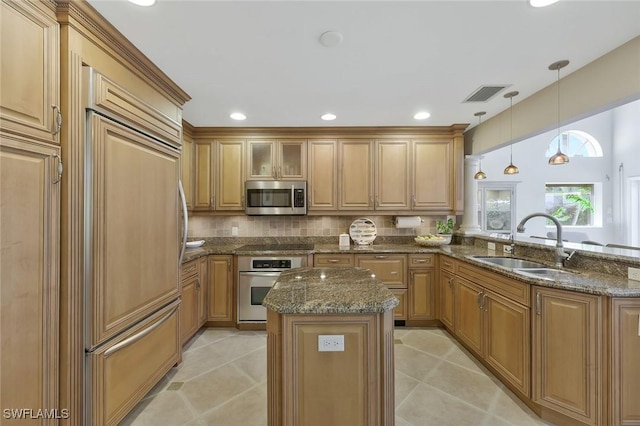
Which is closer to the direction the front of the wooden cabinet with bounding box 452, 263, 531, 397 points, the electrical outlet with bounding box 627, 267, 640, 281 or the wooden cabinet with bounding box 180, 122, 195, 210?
the wooden cabinet

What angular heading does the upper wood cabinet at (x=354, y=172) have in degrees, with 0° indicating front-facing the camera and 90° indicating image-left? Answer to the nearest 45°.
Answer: approximately 0°

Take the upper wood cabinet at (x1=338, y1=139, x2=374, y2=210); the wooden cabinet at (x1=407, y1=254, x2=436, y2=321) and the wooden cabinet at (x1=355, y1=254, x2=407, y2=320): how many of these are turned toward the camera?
3

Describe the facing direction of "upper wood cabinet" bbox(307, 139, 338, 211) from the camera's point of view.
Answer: facing the viewer

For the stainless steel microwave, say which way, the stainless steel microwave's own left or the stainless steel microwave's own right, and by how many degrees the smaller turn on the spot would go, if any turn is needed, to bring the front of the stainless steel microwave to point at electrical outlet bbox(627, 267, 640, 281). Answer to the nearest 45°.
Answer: approximately 45° to the stainless steel microwave's own left

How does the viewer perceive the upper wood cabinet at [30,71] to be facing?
facing the viewer and to the right of the viewer

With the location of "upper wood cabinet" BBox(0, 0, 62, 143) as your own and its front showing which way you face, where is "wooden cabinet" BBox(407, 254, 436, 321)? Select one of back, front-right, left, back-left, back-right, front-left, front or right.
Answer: front-left

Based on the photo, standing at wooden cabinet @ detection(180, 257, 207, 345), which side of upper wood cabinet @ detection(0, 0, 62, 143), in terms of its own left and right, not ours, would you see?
left

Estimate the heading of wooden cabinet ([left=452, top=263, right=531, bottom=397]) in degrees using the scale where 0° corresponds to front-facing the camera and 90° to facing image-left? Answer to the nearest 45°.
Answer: approximately 45°

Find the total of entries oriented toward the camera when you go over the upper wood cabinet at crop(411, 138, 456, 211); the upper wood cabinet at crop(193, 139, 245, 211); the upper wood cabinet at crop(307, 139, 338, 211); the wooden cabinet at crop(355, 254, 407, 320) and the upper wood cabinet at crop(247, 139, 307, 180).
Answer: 5

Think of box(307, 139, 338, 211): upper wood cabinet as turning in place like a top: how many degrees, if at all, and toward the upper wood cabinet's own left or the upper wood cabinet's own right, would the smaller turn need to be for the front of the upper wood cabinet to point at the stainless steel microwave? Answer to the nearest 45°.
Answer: approximately 90° to the upper wood cabinet's own right

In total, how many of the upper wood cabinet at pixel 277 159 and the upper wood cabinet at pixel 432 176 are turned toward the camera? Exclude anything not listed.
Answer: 2

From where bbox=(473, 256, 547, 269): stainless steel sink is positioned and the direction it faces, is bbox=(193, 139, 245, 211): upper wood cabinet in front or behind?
in front

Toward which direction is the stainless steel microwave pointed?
toward the camera

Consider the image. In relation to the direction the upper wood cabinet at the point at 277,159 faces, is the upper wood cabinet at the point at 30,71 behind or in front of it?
in front
